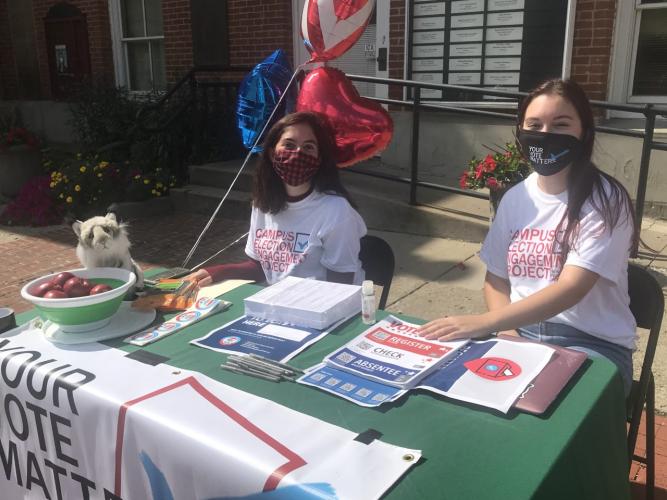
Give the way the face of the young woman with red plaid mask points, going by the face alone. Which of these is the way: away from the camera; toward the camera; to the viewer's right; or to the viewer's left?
toward the camera

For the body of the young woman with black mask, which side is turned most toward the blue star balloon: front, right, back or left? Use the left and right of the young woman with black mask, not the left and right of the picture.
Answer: right

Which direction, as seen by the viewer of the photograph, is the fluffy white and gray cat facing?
facing the viewer

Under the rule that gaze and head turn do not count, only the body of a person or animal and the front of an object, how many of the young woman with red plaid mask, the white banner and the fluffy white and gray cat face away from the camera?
0

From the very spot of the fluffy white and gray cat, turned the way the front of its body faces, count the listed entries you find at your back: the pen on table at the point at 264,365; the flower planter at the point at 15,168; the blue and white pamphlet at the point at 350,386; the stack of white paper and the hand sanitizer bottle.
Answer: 1

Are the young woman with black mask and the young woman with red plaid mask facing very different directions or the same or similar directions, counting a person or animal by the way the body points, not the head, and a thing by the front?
same or similar directions

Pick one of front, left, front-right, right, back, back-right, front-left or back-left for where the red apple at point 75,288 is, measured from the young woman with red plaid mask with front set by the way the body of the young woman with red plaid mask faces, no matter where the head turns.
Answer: front

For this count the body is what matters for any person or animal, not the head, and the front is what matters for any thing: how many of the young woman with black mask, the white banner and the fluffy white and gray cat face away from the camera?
0

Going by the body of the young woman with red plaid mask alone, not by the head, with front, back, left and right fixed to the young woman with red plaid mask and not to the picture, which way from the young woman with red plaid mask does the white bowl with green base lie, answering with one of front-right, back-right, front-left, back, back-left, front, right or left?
front

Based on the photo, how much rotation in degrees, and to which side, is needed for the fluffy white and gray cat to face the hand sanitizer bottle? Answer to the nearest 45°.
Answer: approximately 45° to its left

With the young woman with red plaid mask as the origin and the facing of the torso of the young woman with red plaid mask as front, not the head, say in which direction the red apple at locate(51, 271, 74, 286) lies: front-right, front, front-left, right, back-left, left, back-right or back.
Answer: front

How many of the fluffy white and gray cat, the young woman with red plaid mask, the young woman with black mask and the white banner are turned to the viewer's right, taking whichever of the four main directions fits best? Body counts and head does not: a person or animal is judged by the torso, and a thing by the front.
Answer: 0

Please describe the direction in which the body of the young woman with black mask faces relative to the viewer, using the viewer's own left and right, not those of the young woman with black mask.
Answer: facing the viewer and to the left of the viewer

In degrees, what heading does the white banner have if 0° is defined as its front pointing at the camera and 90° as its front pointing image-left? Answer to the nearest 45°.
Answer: approximately 45°

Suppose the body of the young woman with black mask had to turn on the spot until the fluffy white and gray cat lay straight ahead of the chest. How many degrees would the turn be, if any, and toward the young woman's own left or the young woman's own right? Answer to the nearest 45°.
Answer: approximately 45° to the young woman's own right

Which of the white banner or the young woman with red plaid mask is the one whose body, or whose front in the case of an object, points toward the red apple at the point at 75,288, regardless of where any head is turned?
the young woman with red plaid mask
